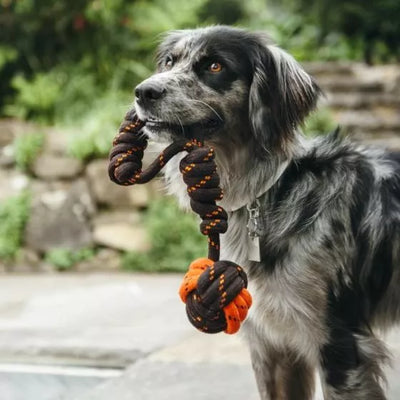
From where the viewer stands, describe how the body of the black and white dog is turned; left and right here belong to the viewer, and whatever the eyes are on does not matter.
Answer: facing the viewer and to the left of the viewer
